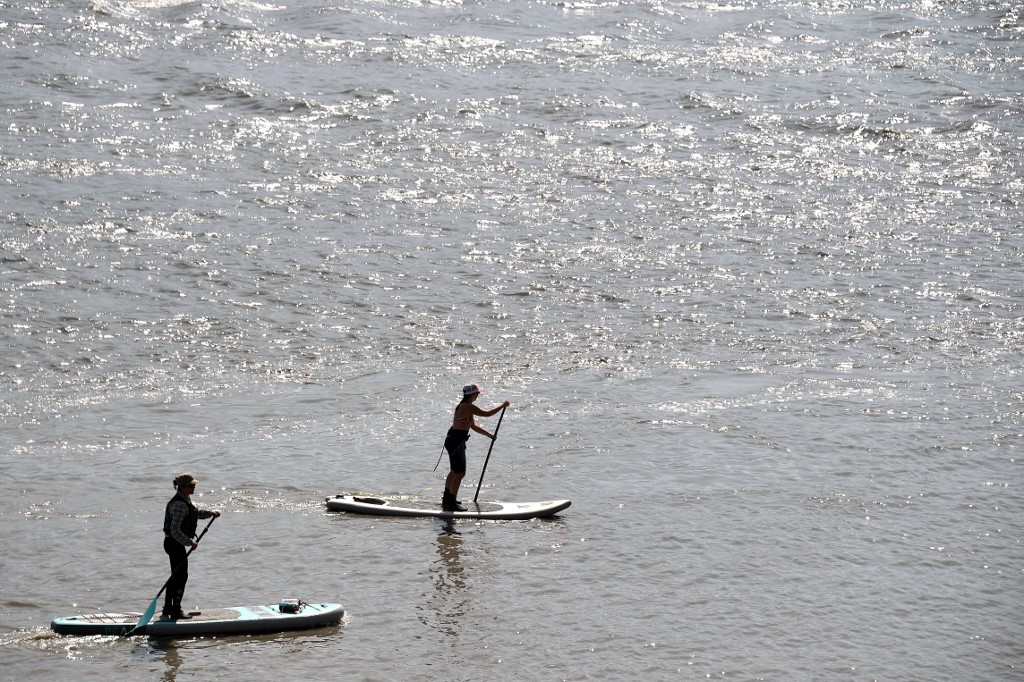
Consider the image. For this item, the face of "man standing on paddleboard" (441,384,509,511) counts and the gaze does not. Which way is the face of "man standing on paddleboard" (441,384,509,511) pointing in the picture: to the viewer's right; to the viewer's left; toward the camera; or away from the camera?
to the viewer's right

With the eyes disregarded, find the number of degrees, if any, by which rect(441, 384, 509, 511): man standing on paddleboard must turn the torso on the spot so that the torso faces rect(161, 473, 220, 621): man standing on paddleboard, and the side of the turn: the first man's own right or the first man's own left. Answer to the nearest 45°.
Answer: approximately 135° to the first man's own right

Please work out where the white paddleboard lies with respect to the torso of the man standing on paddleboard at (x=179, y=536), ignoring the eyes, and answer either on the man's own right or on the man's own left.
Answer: on the man's own left

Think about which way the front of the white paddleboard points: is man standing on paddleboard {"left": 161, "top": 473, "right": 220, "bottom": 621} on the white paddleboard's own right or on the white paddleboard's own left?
on the white paddleboard's own right

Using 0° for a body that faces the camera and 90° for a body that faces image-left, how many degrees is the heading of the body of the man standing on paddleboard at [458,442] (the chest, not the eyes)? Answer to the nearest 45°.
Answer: approximately 270°

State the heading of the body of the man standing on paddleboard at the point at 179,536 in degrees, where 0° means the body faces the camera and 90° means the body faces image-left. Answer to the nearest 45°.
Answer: approximately 270°

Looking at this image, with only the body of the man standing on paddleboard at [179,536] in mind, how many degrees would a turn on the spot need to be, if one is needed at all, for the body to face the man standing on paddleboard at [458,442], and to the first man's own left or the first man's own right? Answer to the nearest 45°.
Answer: approximately 45° to the first man's own left

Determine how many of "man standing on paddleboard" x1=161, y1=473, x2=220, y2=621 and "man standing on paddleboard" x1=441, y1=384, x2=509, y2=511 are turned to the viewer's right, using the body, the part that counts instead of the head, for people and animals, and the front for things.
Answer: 2

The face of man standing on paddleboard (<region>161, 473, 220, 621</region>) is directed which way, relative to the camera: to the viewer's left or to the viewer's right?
to the viewer's right

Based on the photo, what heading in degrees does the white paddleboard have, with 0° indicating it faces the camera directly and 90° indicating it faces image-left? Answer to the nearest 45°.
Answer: approximately 270°
